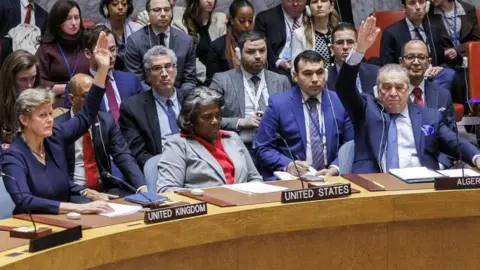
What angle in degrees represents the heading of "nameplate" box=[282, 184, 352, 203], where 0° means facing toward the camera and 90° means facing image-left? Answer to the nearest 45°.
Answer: approximately 0°

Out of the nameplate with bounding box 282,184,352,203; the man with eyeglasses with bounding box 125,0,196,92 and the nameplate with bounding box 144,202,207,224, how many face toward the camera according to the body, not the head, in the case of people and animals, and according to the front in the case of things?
3

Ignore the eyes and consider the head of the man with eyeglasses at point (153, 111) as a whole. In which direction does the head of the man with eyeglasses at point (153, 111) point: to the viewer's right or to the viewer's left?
to the viewer's right

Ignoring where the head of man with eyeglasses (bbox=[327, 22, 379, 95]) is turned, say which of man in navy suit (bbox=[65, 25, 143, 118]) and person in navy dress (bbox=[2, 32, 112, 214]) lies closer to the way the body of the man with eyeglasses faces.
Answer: the person in navy dress

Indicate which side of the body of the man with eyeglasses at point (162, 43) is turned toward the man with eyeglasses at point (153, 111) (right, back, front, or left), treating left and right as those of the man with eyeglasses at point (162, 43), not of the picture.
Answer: front

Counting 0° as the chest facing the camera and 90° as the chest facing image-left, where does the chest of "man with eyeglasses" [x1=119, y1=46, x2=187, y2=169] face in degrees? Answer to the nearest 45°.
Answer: approximately 315°

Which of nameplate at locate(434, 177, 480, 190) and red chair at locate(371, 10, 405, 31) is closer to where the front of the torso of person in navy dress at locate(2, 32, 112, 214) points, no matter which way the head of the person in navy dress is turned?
the nameplate

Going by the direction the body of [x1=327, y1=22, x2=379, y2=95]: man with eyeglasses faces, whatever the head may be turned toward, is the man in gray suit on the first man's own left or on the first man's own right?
on the first man's own right

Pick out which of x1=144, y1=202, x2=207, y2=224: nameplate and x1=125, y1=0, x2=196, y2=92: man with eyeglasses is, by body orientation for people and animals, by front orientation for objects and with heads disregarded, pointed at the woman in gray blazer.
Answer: the man with eyeglasses

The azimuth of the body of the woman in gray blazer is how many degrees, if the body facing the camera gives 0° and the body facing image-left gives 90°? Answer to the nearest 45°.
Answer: approximately 315°

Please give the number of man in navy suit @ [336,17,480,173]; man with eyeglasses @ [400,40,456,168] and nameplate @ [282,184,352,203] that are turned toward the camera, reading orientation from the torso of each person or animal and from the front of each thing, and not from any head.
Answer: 3

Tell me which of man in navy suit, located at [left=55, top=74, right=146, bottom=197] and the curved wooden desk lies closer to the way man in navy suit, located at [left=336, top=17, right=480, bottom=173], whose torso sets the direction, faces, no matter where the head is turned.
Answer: the curved wooden desk

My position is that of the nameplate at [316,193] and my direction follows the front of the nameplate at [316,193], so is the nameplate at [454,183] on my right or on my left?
on my left

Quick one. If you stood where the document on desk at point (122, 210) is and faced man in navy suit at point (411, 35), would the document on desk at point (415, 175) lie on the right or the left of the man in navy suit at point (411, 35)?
right
